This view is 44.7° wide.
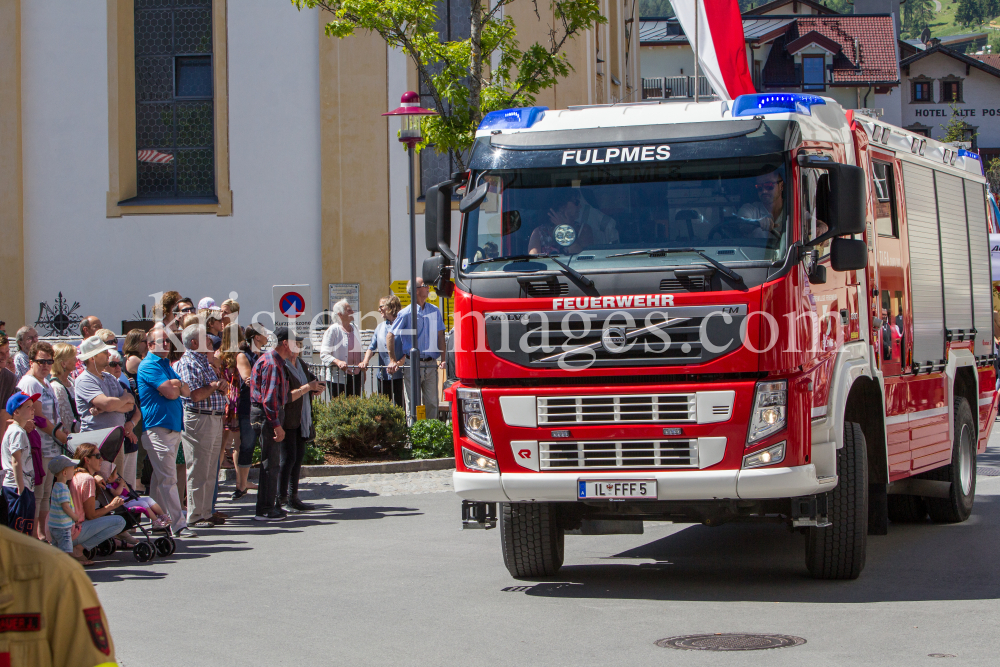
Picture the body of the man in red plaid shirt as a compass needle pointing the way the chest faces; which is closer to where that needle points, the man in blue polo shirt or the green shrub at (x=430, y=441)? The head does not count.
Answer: the green shrub

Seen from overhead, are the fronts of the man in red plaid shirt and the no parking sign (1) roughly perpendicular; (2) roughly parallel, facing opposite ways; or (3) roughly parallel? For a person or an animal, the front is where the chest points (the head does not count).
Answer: roughly perpendicular

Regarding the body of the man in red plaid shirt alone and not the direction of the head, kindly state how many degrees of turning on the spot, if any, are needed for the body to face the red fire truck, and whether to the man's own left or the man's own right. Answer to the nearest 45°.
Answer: approximately 45° to the man's own right

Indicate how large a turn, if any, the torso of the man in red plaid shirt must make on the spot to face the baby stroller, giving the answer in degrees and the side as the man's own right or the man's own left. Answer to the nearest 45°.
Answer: approximately 135° to the man's own right

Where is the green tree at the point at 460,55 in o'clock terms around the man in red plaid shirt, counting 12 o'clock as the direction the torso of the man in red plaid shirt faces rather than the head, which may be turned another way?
The green tree is roughly at 10 o'clock from the man in red plaid shirt.

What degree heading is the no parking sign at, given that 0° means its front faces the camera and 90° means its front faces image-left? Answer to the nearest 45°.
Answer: approximately 0°

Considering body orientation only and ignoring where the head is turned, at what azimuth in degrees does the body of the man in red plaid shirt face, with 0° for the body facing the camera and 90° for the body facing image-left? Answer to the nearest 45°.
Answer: approximately 270°

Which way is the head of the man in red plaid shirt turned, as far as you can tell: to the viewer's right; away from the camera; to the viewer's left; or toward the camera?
to the viewer's right
